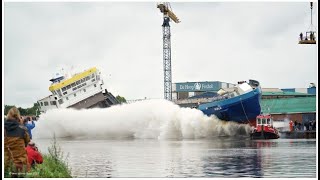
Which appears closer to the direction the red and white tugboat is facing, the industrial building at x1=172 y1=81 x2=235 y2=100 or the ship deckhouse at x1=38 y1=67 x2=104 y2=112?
the ship deckhouse

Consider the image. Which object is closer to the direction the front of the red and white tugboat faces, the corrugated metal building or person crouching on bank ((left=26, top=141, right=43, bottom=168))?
the person crouching on bank

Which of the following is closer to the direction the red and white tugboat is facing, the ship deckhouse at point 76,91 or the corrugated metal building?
the ship deckhouse

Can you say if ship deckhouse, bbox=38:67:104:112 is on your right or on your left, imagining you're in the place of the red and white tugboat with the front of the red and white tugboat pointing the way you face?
on your right

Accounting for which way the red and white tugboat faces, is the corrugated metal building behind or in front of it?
behind

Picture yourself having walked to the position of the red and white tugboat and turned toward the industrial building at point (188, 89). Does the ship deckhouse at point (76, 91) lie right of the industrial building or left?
left

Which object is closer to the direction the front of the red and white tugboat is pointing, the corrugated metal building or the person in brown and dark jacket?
the person in brown and dark jacket

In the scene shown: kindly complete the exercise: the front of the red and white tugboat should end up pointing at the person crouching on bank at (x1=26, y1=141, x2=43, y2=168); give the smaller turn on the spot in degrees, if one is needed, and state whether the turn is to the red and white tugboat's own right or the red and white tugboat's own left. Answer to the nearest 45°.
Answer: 0° — it already faces them
